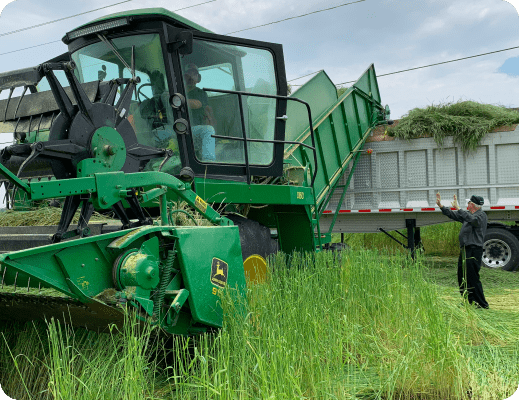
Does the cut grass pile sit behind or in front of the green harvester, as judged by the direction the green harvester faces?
behind

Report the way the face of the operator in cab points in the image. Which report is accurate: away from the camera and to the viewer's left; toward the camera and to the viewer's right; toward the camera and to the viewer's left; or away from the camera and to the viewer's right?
toward the camera and to the viewer's left

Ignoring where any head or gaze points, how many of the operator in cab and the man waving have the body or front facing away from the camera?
0

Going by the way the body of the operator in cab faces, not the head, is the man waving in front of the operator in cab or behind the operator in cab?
behind

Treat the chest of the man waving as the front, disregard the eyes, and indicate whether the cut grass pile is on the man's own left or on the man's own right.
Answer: on the man's own right

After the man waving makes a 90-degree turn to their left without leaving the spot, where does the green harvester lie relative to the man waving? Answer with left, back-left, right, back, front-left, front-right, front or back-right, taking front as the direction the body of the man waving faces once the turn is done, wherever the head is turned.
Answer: front-right

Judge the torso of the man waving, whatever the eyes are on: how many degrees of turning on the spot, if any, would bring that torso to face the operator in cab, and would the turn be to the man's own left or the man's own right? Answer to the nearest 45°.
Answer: approximately 45° to the man's own left

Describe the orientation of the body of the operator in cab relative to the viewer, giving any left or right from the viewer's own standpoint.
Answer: facing the viewer and to the left of the viewer

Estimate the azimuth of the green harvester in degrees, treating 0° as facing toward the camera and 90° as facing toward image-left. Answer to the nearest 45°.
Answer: approximately 45°

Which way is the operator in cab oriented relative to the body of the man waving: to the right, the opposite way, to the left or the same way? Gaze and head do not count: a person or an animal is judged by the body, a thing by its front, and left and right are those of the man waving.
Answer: to the left

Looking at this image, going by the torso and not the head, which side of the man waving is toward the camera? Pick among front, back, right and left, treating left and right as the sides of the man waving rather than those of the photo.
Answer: left
